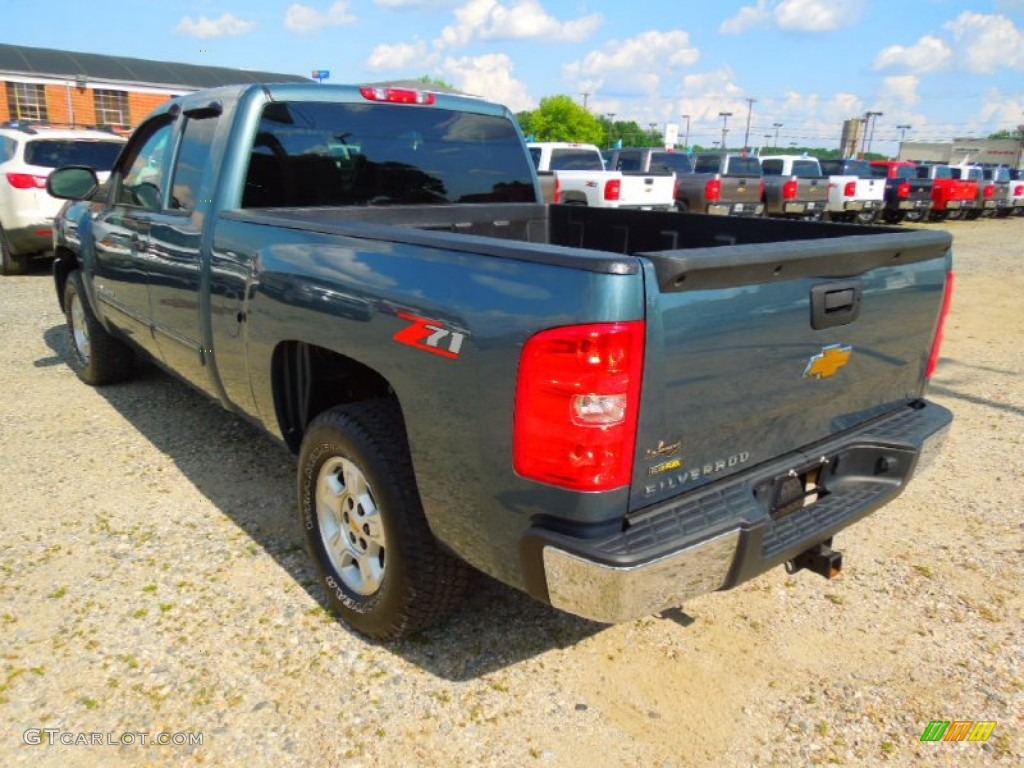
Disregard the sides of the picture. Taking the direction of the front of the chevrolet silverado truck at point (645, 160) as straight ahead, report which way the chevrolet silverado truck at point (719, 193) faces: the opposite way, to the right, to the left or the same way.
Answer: the same way

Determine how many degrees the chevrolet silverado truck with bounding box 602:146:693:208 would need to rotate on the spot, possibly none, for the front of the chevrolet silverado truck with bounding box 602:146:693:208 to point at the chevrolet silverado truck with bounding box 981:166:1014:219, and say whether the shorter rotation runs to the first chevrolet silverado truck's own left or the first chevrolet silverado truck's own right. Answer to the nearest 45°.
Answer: approximately 90° to the first chevrolet silverado truck's own right

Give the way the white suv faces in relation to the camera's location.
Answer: facing away from the viewer and to the left of the viewer

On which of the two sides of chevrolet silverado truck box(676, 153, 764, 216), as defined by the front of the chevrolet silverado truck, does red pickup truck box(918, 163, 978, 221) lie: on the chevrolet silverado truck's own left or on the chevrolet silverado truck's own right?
on the chevrolet silverado truck's own right

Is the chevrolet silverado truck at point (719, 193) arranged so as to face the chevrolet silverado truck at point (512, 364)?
no

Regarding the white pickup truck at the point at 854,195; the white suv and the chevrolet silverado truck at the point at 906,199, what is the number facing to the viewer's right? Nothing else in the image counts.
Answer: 0

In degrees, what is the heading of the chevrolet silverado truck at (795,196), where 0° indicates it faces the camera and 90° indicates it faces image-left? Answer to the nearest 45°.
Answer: approximately 135°

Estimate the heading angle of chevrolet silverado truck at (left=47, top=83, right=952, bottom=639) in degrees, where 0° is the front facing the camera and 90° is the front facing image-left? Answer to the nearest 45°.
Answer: approximately 135°

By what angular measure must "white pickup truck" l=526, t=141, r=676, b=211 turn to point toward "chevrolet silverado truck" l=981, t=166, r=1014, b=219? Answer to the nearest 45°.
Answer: approximately 90° to its right

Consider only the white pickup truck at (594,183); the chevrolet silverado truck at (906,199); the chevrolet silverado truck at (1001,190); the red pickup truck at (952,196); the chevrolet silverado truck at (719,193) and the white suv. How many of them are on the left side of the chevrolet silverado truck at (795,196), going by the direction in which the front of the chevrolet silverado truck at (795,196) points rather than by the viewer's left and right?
3

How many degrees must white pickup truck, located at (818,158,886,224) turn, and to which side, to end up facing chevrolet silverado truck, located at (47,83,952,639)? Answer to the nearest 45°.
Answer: approximately 135° to its left

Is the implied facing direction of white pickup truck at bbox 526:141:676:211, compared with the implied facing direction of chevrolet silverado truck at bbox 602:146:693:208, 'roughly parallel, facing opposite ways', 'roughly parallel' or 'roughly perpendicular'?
roughly parallel

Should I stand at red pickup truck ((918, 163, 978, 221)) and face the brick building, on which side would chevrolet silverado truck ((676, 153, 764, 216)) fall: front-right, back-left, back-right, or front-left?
front-left

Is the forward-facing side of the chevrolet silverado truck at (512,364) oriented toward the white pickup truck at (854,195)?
no

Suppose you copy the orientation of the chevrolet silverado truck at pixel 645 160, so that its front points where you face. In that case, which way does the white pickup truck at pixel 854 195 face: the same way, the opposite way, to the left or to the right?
the same way

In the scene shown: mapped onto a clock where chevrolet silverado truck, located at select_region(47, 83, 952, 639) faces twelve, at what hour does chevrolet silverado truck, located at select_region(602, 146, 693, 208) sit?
chevrolet silverado truck, located at select_region(602, 146, 693, 208) is roughly at 2 o'clock from chevrolet silverado truck, located at select_region(47, 83, 952, 639).

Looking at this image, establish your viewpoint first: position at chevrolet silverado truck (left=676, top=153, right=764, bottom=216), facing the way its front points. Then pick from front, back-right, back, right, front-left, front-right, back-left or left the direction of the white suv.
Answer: left

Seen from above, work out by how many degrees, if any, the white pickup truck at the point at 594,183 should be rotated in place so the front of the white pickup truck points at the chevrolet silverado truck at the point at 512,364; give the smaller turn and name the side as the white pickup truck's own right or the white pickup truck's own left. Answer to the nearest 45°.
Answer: approximately 135° to the white pickup truck's own left

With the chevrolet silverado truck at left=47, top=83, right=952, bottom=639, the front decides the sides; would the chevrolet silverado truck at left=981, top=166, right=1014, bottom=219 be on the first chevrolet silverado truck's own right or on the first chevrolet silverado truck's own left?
on the first chevrolet silverado truck's own right

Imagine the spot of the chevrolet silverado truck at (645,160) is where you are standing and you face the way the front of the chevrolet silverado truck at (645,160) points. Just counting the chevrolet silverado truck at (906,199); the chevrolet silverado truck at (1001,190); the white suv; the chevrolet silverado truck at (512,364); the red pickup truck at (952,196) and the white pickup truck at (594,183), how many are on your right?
3

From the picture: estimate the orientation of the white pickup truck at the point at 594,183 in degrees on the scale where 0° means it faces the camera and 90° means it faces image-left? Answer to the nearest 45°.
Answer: approximately 135°

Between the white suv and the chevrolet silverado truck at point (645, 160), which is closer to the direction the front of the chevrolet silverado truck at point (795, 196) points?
the chevrolet silverado truck
